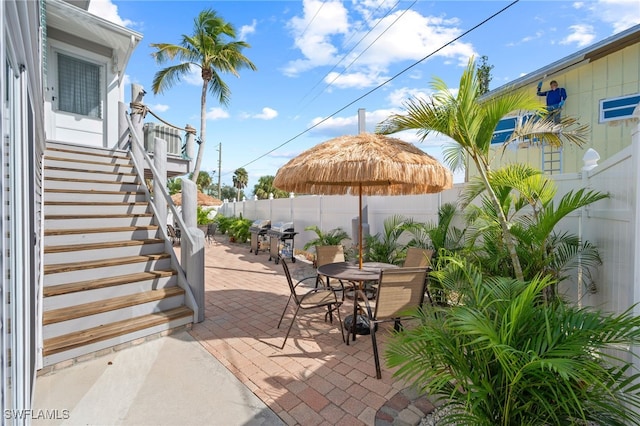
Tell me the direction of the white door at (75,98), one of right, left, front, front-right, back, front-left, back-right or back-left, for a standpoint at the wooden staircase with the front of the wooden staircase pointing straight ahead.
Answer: back-left

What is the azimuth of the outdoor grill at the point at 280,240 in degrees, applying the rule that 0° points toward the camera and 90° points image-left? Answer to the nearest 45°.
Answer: approximately 45°

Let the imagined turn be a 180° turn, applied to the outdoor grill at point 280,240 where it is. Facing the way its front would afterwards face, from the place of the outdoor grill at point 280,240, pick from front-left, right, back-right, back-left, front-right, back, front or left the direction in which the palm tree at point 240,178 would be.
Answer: front-left

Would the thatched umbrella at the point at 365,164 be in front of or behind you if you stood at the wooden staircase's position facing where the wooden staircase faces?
in front

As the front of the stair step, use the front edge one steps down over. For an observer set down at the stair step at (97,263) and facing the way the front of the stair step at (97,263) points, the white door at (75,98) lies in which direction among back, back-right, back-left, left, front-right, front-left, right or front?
back-left

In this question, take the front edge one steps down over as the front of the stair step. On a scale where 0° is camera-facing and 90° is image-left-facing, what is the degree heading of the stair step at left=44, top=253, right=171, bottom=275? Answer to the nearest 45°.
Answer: approximately 315°

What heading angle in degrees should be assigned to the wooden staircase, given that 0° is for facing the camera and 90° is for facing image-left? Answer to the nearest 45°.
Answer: approximately 315°

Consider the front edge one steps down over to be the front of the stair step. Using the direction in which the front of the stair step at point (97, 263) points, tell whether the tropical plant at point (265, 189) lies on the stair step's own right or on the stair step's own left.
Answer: on the stair step's own left

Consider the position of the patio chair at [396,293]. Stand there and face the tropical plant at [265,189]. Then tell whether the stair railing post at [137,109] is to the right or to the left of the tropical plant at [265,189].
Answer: left

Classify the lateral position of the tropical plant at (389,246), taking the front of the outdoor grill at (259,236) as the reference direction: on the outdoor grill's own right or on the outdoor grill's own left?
on the outdoor grill's own left

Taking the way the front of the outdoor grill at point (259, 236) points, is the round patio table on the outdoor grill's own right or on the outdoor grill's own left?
on the outdoor grill's own left

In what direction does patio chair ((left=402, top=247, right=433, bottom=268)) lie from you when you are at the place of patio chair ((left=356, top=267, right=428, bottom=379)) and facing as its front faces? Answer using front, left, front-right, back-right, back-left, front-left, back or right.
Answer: front-right
